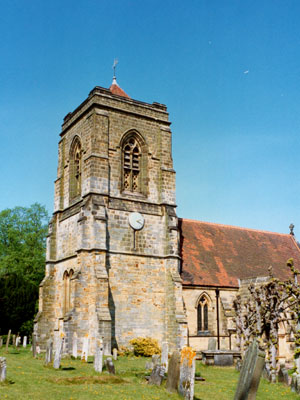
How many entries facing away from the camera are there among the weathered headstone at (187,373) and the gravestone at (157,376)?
0

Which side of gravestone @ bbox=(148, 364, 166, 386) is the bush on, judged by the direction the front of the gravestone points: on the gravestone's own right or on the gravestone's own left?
on the gravestone's own right

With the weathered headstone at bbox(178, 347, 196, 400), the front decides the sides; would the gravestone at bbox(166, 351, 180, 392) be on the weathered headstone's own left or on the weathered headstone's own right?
on the weathered headstone's own right

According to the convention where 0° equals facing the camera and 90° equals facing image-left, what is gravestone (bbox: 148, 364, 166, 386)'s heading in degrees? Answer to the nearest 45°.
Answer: approximately 45°

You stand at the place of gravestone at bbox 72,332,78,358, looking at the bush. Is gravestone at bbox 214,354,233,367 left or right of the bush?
right

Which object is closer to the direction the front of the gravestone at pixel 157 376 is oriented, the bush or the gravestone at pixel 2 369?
the gravestone

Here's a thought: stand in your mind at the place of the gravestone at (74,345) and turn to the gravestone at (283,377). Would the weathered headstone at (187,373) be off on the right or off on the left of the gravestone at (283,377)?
right

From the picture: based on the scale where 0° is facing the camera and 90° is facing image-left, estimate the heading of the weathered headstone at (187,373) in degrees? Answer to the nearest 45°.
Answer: approximately 45°

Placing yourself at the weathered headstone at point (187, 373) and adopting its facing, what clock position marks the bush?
The bush is roughly at 4 o'clock from the weathered headstone.
